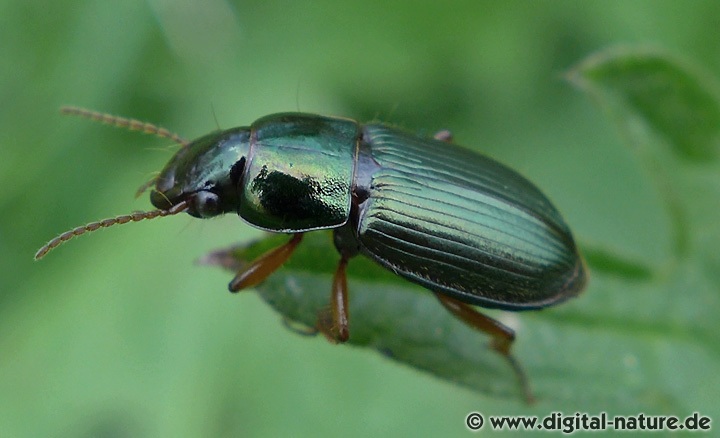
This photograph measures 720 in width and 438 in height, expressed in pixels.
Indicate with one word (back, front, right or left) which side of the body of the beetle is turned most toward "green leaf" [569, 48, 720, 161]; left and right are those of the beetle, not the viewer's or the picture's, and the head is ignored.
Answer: back

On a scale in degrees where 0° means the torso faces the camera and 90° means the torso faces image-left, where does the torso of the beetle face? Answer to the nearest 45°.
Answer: approximately 90°
